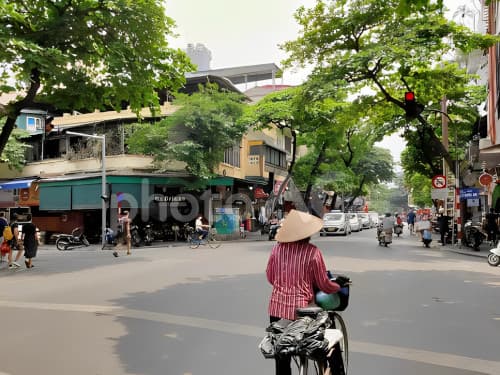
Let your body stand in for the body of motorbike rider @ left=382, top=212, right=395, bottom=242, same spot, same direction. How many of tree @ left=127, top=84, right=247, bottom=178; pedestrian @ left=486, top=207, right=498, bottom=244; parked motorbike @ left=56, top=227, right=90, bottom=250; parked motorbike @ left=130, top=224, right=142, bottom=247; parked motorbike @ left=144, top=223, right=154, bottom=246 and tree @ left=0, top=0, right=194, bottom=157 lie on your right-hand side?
1

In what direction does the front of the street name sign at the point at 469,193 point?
toward the camera

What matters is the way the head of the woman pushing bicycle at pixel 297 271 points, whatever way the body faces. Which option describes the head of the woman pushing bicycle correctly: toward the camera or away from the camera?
away from the camera

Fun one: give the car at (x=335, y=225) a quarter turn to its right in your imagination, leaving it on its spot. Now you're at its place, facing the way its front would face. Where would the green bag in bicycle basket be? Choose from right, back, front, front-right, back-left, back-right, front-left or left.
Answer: back-left

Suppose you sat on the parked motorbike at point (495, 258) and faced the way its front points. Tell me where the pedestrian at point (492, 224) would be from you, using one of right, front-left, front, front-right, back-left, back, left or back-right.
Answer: right

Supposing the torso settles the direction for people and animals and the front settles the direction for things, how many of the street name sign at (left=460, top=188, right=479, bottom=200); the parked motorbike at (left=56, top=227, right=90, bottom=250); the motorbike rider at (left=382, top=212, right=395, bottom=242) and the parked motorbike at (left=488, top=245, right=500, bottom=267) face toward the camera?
1

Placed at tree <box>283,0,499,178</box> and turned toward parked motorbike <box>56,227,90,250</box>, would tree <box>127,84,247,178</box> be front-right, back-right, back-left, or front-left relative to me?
front-right

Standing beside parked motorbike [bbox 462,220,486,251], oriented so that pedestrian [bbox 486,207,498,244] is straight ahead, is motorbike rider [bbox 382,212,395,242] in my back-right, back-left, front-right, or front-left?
back-left

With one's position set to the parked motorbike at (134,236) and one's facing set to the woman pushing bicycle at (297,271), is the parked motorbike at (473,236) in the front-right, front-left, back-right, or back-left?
front-left
